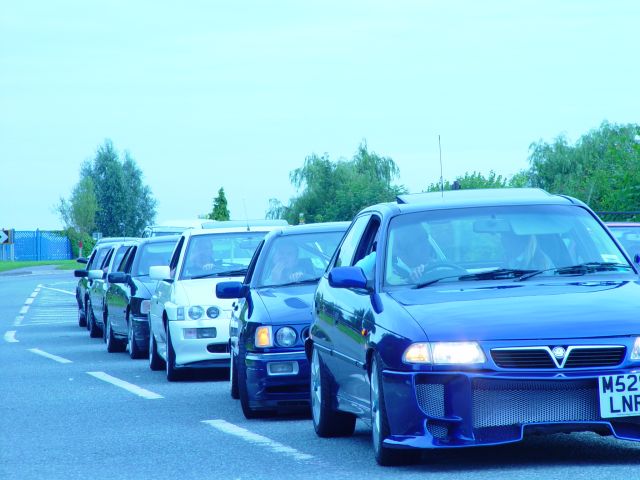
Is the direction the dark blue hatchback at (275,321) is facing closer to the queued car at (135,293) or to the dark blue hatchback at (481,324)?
the dark blue hatchback

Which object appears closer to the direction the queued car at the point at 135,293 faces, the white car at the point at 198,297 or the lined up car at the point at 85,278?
the white car

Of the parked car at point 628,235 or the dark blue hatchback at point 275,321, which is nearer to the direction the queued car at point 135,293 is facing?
the dark blue hatchback

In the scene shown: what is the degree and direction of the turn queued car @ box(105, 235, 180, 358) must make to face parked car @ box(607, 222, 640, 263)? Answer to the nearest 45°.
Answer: approximately 90° to its left

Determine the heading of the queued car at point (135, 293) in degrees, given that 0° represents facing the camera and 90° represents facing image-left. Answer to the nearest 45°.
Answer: approximately 0°
